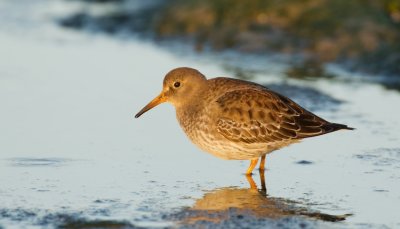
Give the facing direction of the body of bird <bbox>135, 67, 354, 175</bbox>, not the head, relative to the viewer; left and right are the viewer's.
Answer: facing to the left of the viewer
